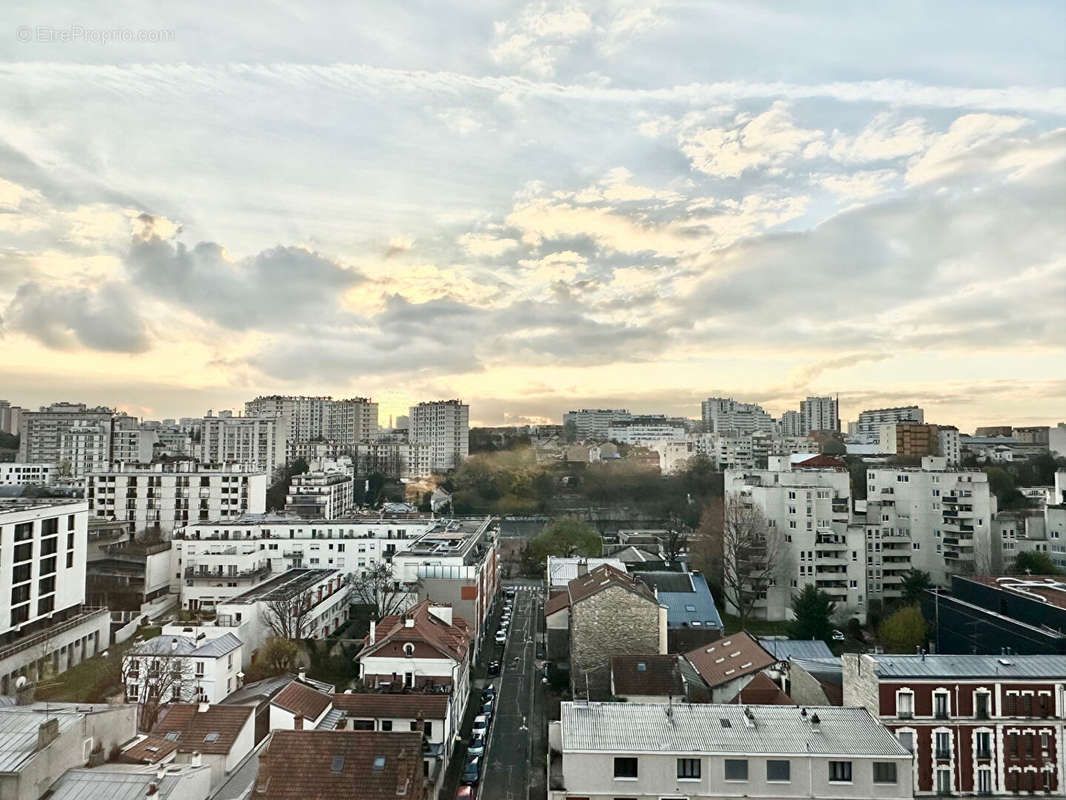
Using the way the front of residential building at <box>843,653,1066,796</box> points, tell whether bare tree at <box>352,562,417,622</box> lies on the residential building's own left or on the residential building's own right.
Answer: on the residential building's own right

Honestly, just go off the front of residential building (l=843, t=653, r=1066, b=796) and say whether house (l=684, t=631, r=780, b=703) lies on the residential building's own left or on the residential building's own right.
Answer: on the residential building's own right

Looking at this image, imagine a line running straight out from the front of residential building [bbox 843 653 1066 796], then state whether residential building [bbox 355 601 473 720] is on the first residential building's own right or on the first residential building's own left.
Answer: on the first residential building's own right

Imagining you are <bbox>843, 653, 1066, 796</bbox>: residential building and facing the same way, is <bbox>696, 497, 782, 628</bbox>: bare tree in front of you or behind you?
behind

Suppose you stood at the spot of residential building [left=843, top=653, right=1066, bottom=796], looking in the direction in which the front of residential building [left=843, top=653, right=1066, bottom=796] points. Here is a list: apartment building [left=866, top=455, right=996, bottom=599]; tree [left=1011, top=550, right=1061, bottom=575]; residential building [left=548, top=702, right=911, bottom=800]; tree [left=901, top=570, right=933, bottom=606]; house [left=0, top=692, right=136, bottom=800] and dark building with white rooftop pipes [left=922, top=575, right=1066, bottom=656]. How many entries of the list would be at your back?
4

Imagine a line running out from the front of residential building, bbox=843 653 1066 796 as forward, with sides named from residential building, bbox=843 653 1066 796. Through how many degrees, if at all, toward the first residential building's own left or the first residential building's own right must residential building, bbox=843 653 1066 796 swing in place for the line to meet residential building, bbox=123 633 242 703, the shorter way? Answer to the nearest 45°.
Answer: approximately 90° to the first residential building's own right

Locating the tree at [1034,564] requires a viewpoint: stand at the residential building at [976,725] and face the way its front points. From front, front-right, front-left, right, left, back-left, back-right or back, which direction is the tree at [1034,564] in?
back

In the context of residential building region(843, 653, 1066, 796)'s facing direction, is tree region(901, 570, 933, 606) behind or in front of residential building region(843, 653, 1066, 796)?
behind

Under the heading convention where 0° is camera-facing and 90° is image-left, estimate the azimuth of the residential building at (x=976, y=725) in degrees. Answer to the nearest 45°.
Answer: approximately 0°
